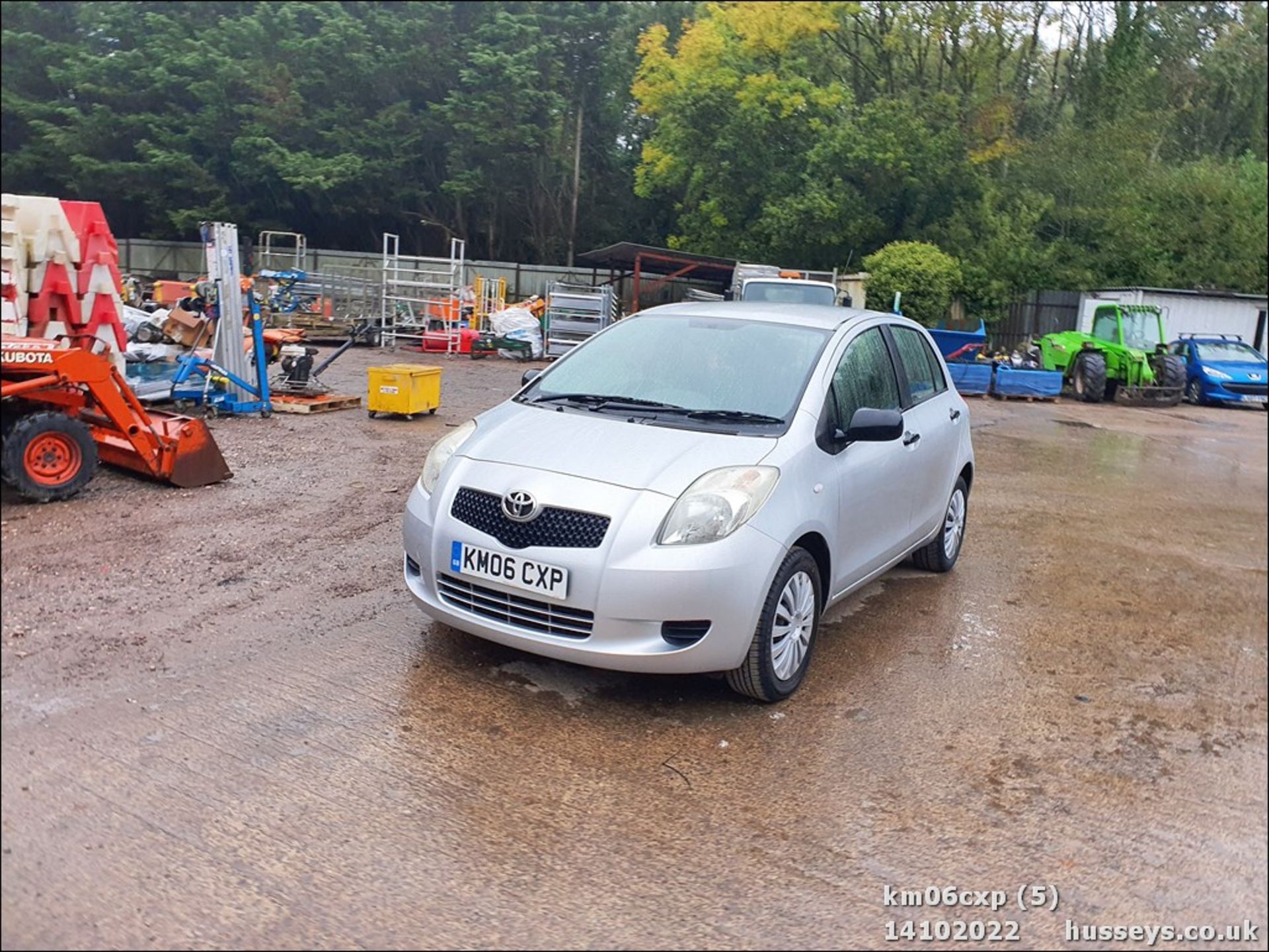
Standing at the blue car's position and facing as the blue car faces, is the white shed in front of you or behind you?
behind

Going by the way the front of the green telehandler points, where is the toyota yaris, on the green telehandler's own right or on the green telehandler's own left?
on the green telehandler's own right

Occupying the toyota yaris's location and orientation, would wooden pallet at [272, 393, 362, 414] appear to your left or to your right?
on your right

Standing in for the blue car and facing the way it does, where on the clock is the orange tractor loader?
The orange tractor loader is roughly at 2 o'clock from the blue car.

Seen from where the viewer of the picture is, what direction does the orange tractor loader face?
facing to the right of the viewer

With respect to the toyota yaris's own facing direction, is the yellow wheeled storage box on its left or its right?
on its right

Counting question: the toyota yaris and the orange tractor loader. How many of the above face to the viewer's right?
1

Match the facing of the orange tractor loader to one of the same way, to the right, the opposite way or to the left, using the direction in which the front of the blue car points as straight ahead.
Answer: to the left

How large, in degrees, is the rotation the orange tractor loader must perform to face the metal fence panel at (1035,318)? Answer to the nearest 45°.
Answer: approximately 45° to its left
